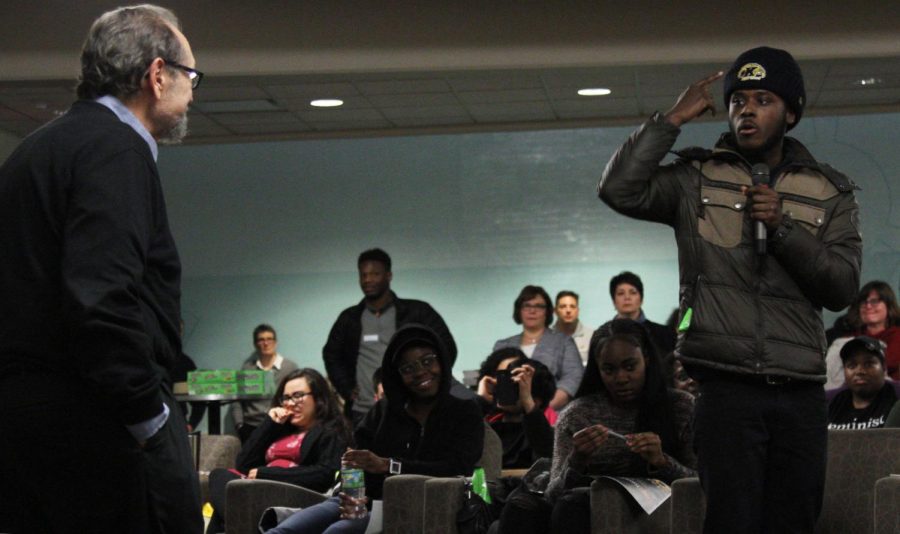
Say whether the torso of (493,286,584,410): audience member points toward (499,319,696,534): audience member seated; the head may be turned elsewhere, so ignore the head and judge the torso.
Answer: yes

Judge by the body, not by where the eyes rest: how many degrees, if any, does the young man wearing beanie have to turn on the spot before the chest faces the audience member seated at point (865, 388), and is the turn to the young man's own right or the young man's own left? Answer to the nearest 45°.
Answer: approximately 180°

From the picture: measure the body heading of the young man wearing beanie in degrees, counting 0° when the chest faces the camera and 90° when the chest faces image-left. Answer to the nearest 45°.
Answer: approximately 0°

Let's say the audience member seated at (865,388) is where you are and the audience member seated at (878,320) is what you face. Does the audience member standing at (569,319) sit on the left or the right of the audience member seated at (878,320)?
left

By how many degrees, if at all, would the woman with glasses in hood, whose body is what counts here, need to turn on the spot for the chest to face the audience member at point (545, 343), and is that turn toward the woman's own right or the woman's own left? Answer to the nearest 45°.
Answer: approximately 180°

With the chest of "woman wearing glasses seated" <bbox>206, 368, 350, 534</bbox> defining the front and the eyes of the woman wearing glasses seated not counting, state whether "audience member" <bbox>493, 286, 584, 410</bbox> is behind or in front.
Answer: behind

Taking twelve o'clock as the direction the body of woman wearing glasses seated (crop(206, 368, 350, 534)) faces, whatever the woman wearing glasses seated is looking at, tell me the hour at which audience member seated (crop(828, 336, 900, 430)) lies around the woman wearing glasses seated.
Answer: The audience member seated is roughly at 8 o'clock from the woman wearing glasses seated.

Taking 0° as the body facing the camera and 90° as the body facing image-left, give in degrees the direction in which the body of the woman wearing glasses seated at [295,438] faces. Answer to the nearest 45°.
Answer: approximately 45°

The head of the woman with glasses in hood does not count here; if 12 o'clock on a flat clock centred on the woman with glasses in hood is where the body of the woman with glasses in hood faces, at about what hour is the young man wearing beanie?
The young man wearing beanie is roughly at 10 o'clock from the woman with glasses in hood.

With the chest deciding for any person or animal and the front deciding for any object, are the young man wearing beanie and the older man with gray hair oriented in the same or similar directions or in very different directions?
very different directions

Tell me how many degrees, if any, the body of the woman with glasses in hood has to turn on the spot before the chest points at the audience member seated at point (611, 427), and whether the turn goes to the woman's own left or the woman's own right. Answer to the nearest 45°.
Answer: approximately 90° to the woman's own left

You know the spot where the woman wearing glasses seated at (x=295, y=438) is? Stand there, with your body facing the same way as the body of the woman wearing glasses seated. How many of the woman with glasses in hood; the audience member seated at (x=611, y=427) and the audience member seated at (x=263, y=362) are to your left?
2
